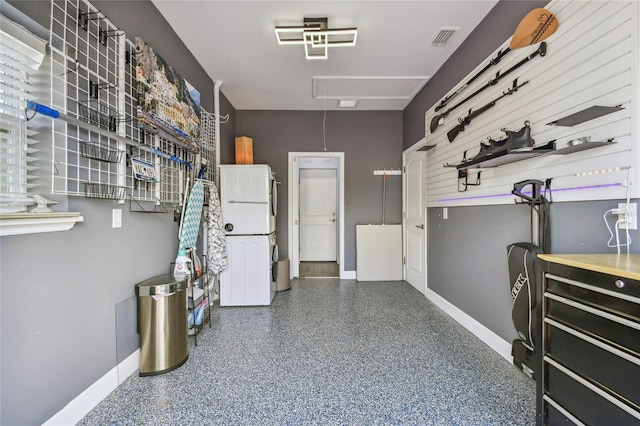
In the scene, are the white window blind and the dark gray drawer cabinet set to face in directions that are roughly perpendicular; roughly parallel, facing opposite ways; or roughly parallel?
roughly parallel, facing opposite ways

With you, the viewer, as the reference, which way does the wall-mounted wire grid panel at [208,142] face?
facing the viewer and to the right of the viewer

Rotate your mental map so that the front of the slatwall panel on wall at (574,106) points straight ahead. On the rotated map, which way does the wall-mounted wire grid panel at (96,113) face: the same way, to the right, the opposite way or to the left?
the opposite way

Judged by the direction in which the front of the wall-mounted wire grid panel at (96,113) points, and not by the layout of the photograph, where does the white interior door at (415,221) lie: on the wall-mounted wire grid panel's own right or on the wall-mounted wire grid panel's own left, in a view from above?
on the wall-mounted wire grid panel's own left

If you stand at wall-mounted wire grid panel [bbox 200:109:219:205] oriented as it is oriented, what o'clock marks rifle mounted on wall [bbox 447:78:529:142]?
The rifle mounted on wall is roughly at 12 o'clock from the wall-mounted wire grid panel.

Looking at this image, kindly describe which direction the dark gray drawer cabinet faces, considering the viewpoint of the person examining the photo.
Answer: facing the viewer and to the left of the viewer

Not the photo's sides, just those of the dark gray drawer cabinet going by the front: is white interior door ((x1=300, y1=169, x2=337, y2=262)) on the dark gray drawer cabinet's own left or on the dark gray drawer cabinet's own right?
on the dark gray drawer cabinet's own right

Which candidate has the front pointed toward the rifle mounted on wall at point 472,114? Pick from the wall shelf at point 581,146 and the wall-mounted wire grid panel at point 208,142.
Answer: the wall-mounted wire grid panel

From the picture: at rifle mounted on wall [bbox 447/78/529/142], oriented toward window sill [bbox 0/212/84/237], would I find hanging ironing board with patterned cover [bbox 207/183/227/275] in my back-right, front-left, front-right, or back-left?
front-right

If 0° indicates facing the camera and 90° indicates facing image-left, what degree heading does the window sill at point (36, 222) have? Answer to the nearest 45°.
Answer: approximately 315°
